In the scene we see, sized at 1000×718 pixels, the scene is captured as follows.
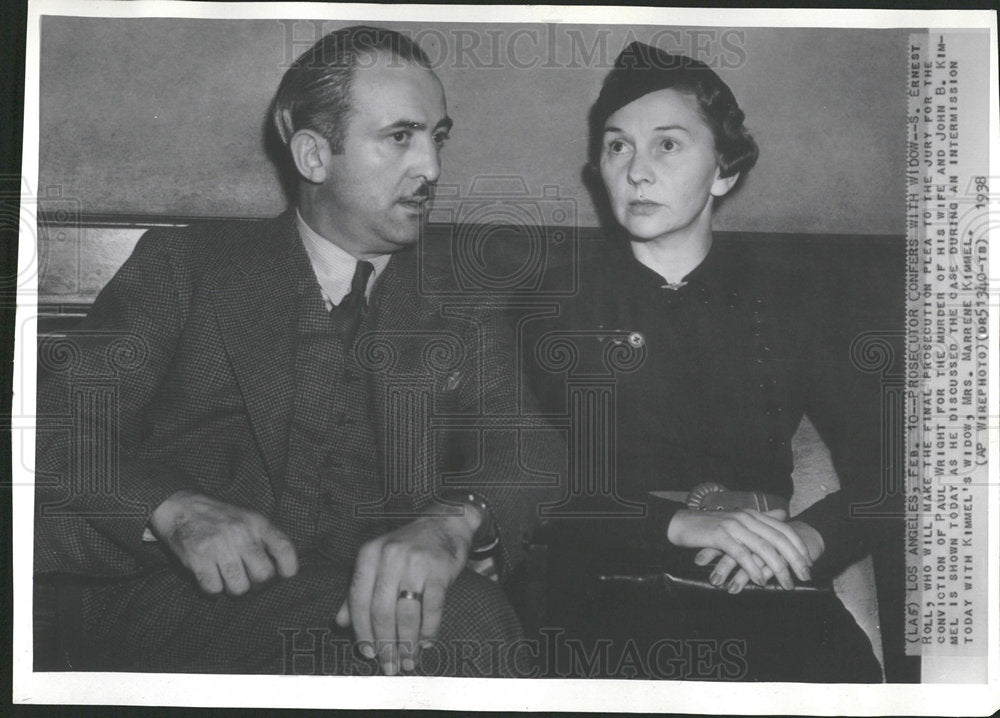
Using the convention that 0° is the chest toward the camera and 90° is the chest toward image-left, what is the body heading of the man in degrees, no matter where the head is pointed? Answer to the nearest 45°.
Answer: approximately 315°

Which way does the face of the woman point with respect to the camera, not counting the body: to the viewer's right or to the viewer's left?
to the viewer's left
